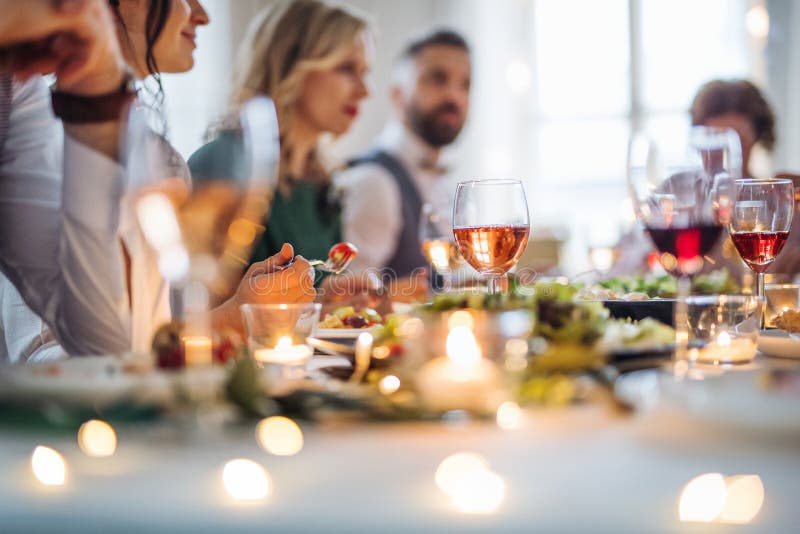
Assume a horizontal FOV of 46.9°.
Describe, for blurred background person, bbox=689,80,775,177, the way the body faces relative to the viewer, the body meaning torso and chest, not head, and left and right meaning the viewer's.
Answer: facing the viewer and to the left of the viewer

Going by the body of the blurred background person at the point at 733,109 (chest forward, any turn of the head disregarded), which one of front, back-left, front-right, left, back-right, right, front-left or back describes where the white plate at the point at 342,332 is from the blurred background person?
front-left

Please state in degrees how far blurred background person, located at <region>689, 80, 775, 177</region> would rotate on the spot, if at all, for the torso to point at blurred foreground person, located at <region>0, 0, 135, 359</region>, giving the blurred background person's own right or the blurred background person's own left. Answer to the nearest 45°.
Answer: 0° — they already face them

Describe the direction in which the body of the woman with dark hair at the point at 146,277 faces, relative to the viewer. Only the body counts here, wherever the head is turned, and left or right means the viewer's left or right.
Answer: facing to the right of the viewer

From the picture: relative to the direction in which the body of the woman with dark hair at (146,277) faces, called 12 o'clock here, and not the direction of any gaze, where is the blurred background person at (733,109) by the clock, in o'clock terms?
The blurred background person is roughly at 11 o'clock from the woman with dark hair.

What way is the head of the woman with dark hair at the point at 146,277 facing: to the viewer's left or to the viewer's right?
to the viewer's right

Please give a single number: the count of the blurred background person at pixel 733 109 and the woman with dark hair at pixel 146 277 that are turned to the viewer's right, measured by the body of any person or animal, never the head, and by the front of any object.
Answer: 1

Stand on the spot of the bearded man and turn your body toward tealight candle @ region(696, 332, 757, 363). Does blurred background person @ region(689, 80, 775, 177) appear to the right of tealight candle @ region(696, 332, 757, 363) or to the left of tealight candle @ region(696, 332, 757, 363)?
left

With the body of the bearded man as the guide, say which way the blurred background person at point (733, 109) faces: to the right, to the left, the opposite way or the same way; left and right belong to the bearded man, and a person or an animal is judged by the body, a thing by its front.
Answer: to the right

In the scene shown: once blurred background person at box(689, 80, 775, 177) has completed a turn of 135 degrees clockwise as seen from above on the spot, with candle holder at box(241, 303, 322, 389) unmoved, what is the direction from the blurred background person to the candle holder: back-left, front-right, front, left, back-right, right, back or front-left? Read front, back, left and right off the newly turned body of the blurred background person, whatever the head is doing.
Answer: back

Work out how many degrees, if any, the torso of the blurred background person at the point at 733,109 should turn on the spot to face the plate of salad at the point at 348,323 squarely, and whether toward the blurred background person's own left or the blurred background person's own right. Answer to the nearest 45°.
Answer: approximately 45° to the blurred background person's own left

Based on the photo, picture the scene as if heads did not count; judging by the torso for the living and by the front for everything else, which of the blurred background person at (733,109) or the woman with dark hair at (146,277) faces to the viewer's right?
the woman with dark hair

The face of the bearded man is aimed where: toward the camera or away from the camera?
toward the camera

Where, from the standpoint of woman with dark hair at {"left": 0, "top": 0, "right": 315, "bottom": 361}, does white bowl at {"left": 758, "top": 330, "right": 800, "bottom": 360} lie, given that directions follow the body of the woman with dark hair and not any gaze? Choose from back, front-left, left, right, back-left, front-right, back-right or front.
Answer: front-right

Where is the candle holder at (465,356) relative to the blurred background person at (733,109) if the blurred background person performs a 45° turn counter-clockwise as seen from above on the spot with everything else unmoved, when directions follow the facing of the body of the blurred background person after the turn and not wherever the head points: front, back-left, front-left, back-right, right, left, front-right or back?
front

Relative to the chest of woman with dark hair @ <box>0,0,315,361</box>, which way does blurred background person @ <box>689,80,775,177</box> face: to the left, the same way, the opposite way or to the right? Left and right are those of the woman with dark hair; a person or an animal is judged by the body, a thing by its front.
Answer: the opposite way
